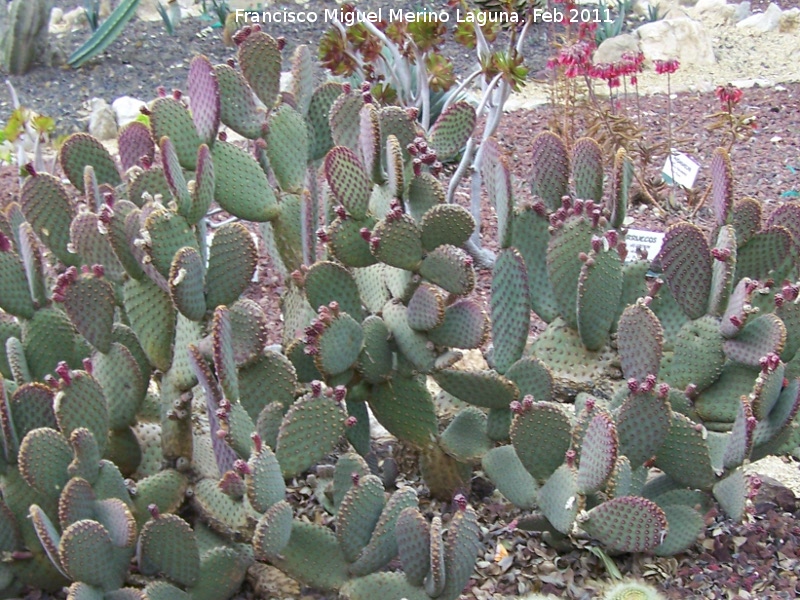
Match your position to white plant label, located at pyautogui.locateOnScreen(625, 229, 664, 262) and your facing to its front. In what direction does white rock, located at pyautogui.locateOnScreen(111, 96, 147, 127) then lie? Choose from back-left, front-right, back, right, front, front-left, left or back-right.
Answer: back-right

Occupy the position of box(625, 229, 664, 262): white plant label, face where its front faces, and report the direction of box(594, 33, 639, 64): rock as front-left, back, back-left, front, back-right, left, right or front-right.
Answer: back

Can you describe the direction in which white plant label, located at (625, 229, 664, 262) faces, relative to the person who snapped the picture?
facing the viewer

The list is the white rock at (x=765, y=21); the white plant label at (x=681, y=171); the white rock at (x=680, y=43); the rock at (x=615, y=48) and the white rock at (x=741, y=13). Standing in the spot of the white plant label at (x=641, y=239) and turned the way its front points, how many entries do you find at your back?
5

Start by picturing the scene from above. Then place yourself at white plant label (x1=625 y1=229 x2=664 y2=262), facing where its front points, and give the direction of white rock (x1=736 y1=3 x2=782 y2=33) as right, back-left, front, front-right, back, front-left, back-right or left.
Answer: back

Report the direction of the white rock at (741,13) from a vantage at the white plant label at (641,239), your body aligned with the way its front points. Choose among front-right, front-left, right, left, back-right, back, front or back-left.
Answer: back

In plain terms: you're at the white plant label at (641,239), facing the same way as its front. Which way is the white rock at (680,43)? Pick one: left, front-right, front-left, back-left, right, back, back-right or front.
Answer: back

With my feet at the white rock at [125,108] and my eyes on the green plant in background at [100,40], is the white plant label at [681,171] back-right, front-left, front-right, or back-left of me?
back-right

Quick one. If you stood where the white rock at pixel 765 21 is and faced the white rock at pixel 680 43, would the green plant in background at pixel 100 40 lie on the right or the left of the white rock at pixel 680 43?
right

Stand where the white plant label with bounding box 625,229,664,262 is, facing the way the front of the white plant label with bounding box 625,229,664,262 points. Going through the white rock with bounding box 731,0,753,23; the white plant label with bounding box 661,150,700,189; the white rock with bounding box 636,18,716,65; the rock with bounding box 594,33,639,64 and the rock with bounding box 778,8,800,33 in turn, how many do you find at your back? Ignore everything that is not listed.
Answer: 5

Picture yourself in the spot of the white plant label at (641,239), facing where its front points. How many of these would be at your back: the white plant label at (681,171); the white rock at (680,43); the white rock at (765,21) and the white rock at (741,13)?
4

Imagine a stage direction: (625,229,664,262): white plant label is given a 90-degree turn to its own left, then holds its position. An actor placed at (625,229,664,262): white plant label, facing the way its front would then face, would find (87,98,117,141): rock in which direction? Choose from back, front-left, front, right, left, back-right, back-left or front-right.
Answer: back-left

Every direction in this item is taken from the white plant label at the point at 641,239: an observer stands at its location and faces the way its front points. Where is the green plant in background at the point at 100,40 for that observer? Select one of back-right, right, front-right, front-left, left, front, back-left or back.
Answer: back-right

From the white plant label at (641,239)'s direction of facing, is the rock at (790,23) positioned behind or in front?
behind

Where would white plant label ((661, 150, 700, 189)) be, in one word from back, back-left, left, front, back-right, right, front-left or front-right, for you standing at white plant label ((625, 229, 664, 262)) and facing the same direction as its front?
back
